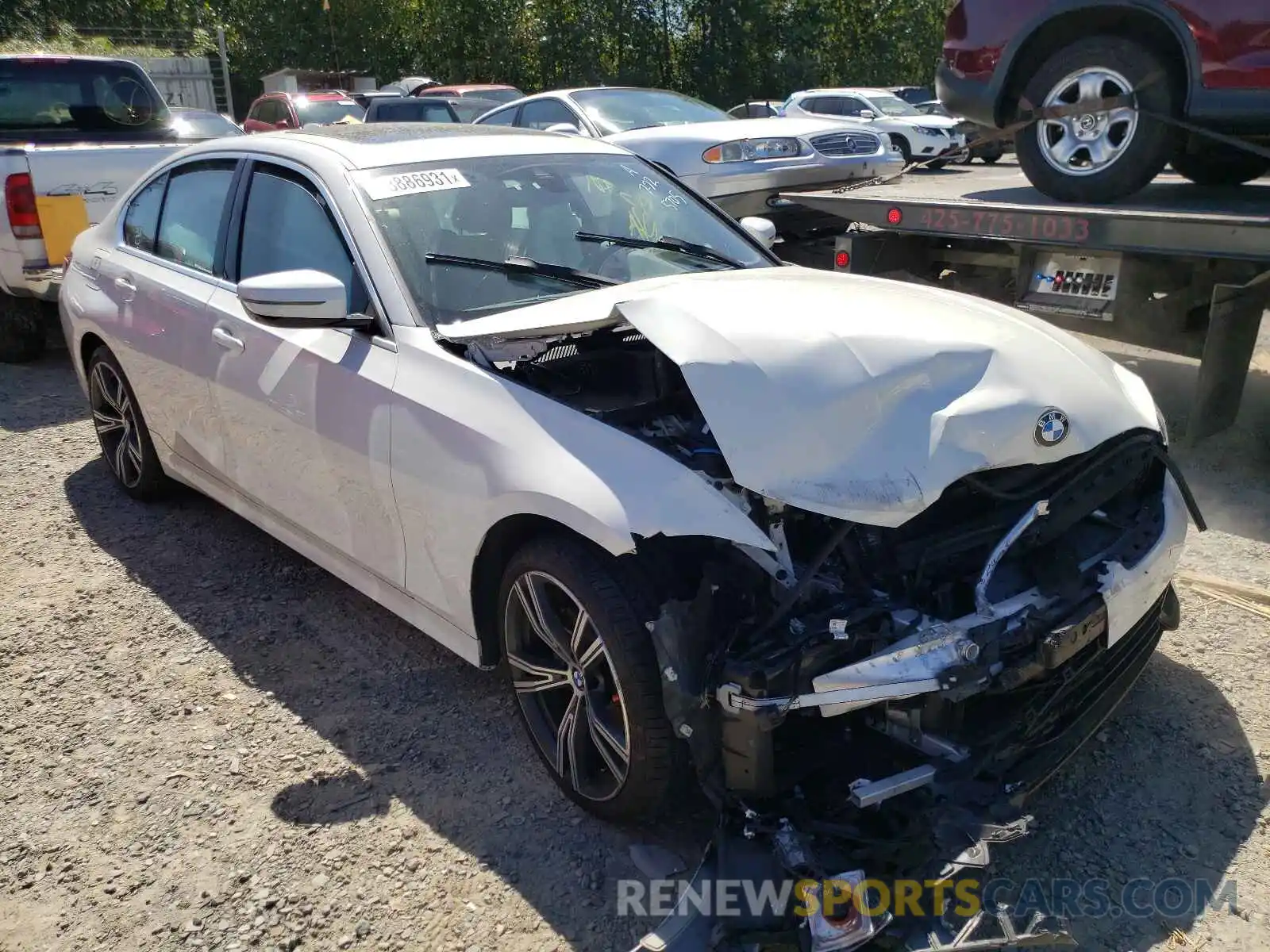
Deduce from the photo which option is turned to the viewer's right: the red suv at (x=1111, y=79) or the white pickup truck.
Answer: the red suv

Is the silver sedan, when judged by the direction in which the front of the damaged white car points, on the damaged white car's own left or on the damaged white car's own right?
on the damaged white car's own left

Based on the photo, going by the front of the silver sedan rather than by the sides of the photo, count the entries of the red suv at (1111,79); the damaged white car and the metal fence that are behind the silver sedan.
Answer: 1

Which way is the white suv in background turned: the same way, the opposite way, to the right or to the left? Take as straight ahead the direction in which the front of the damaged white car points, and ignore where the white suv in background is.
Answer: the same way

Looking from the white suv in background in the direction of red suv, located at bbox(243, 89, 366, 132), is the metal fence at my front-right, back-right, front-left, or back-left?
front-right

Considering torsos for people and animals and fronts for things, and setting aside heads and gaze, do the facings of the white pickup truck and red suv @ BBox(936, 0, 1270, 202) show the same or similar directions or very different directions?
very different directions

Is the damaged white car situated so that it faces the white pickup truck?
no

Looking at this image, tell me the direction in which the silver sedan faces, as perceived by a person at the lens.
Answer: facing the viewer and to the right of the viewer

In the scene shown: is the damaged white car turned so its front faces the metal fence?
no

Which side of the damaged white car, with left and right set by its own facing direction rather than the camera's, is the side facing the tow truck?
left

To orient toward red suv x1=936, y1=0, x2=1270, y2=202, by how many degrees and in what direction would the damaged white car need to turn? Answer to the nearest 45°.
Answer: approximately 90° to its left

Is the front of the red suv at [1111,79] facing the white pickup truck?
no

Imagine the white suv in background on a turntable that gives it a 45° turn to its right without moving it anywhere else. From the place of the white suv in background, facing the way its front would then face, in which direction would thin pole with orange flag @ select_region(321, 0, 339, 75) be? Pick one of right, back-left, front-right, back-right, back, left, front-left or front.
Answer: back-right

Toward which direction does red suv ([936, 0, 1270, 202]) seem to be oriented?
to the viewer's right

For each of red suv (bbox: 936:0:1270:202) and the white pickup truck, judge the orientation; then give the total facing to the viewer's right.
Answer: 1

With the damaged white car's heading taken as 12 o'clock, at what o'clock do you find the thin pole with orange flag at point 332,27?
The thin pole with orange flag is roughly at 7 o'clock from the damaged white car.

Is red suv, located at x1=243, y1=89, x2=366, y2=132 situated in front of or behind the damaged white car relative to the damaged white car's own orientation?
behind
